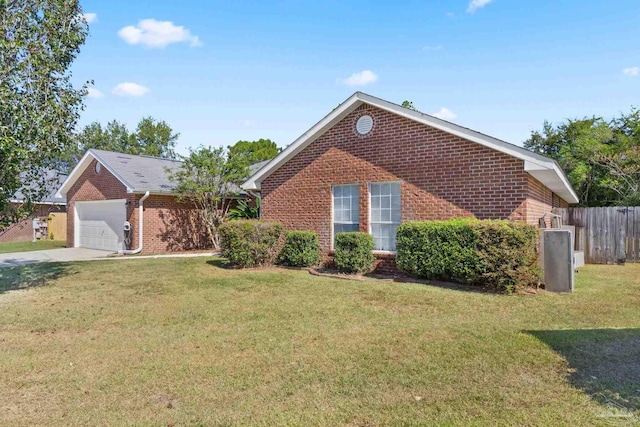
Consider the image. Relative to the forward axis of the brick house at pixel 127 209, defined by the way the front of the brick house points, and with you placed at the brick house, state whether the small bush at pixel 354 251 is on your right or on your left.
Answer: on your left

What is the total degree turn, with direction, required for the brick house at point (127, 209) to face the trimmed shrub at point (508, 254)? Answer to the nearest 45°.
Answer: approximately 90° to its left

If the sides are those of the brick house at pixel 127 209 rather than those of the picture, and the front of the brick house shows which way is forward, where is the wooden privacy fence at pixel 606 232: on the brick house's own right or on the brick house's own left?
on the brick house's own left

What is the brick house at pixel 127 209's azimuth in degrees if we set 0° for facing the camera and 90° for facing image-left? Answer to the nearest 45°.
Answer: approximately 45°

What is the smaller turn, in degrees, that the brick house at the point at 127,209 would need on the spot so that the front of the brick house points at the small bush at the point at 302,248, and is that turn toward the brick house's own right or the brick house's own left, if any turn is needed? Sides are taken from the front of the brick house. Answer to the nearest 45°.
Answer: approximately 90° to the brick house's own left
